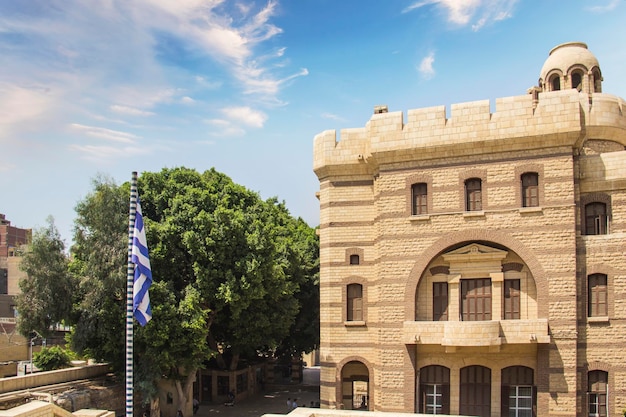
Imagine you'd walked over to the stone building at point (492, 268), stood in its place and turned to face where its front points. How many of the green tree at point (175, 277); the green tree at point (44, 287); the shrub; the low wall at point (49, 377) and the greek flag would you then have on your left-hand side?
0

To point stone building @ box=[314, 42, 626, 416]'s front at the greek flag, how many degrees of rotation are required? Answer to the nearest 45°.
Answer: approximately 45° to its right

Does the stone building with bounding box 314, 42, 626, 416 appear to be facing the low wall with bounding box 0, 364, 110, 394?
no

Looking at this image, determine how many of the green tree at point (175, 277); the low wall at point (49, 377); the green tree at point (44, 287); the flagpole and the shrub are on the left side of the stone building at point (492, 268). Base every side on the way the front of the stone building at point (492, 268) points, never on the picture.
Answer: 0

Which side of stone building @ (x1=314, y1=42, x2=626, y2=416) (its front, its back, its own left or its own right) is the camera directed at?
front

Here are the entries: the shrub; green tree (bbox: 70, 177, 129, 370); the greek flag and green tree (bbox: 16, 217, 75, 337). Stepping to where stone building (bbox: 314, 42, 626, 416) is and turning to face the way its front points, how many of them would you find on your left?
0

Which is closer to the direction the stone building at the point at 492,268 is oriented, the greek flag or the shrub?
the greek flag

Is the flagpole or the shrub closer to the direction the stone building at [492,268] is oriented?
the flagpole

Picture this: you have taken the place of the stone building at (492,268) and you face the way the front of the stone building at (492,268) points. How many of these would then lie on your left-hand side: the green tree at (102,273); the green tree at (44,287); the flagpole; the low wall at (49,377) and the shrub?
0

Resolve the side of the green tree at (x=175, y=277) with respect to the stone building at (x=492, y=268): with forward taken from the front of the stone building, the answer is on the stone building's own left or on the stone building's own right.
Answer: on the stone building's own right

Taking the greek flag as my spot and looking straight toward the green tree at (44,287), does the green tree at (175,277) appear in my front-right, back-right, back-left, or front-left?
front-right

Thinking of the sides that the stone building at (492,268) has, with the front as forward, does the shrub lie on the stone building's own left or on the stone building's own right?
on the stone building's own right

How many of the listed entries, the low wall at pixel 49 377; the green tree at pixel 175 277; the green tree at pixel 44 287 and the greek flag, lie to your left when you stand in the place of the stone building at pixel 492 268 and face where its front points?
0

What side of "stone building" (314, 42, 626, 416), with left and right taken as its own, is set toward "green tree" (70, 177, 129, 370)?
right

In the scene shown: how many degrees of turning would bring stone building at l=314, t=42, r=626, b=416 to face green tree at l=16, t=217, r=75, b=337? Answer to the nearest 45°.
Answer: approximately 90° to its right

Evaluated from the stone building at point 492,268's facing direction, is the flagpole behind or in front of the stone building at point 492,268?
in front
